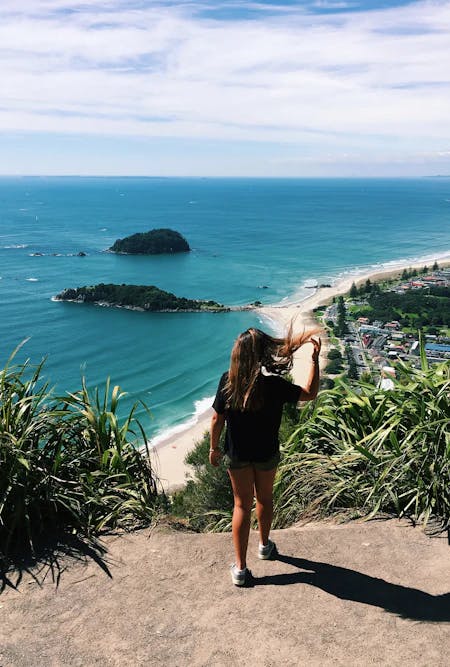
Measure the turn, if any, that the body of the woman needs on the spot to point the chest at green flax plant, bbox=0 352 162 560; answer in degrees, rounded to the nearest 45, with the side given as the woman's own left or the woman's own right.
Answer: approximately 45° to the woman's own left

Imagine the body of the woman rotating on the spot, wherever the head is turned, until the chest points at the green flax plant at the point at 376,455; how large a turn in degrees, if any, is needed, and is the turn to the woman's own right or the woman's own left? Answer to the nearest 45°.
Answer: approximately 45° to the woman's own right

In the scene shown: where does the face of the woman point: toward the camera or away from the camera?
away from the camera

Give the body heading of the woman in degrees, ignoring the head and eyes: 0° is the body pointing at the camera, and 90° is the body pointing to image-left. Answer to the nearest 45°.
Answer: approximately 180°
